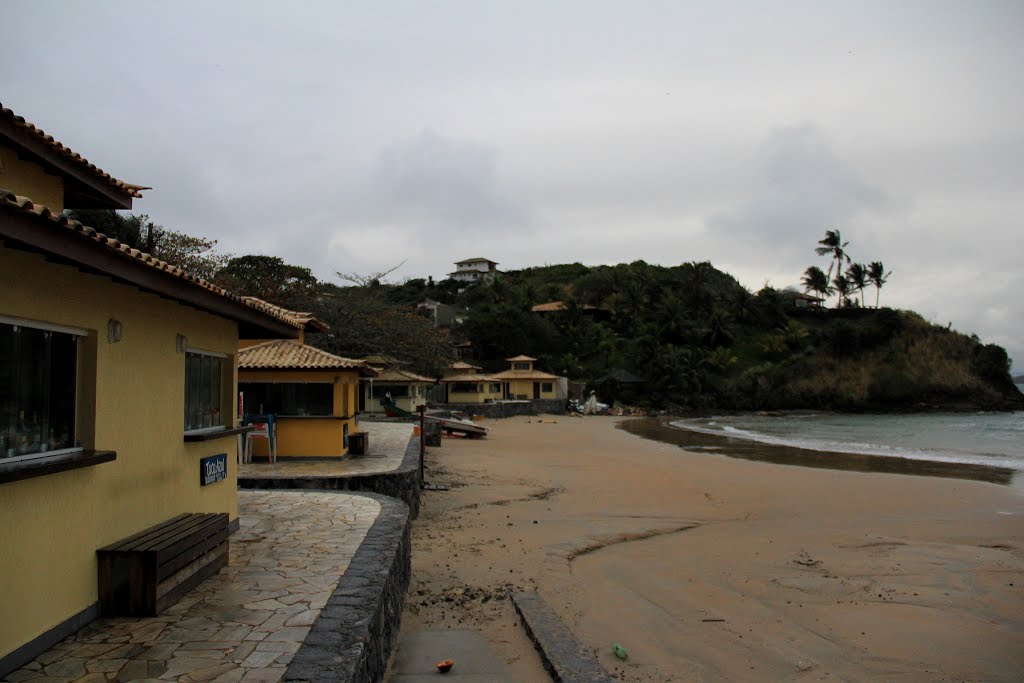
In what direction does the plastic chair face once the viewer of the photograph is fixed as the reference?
facing the viewer

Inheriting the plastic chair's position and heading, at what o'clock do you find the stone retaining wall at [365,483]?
The stone retaining wall is roughly at 11 o'clock from the plastic chair.

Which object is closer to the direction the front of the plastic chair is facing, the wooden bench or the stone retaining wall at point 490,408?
the wooden bench

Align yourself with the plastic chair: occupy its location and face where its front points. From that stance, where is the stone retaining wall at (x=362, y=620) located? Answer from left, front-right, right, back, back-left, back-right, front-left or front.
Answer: front

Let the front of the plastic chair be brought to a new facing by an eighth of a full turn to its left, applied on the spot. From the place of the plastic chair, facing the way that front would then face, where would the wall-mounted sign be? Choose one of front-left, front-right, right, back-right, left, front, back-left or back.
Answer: front-right
